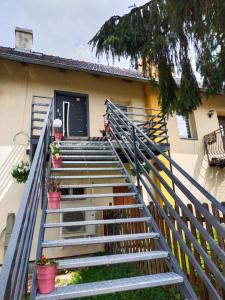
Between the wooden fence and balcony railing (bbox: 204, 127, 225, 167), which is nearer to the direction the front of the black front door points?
the wooden fence

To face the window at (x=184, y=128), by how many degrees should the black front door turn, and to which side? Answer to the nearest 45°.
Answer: approximately 90° to its left

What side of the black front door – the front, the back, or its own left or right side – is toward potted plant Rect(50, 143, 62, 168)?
front

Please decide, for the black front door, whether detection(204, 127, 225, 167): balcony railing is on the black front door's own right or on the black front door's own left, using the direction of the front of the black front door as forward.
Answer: on the black front door's own left

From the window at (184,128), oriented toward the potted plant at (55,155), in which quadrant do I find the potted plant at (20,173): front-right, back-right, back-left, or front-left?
front-right

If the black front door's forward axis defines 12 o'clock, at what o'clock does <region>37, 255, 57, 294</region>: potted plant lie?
The potted plant is roughly at 12 o'clock from the black front door.

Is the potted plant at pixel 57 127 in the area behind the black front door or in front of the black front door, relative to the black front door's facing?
in front

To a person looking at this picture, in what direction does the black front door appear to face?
facing the viewer
